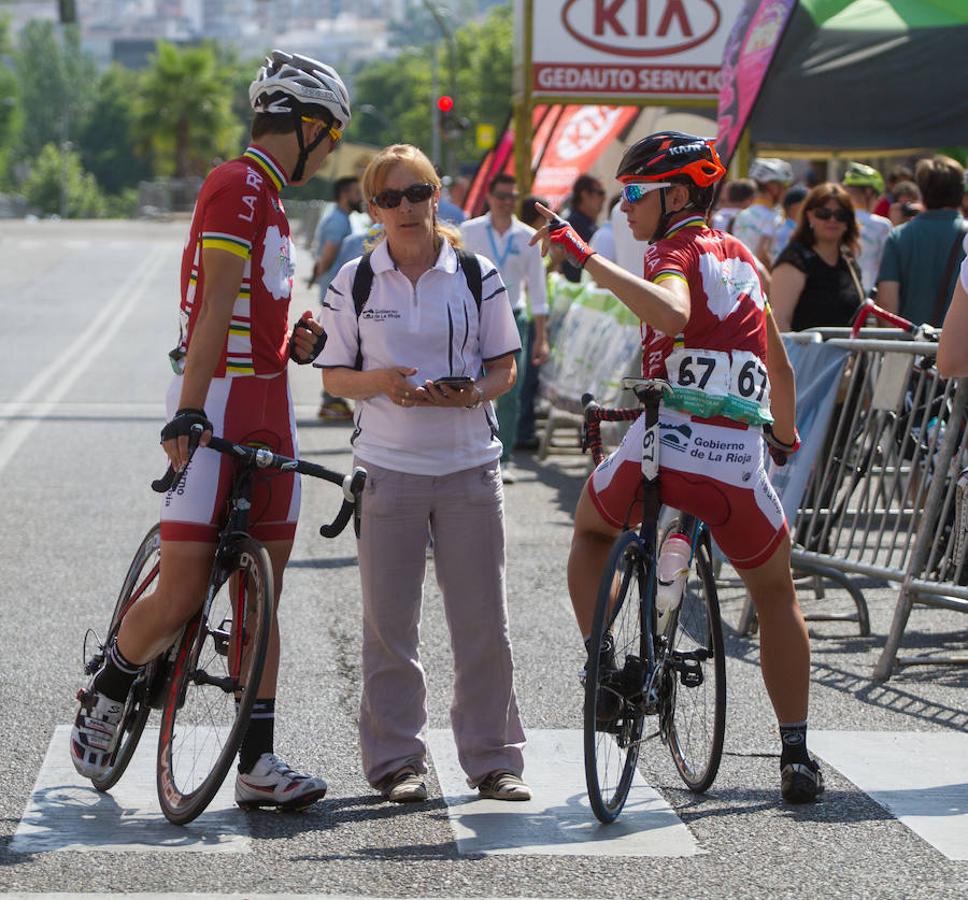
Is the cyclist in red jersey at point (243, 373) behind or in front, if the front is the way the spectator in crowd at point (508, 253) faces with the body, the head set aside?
in front

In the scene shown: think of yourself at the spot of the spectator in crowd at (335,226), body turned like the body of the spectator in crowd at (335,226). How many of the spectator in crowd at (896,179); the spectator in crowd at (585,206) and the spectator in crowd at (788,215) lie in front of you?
3

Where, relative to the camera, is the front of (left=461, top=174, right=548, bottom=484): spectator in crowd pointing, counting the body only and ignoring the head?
toward the camera

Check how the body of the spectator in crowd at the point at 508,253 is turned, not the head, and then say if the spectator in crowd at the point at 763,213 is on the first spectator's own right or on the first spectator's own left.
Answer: on the first spectator's own left

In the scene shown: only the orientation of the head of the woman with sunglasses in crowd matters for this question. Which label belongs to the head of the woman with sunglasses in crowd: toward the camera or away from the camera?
toward the camera

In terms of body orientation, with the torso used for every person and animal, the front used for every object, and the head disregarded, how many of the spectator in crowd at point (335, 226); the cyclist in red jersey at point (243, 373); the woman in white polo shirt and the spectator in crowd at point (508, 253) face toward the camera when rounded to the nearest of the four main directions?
2

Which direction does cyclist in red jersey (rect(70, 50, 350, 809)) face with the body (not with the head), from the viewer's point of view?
to the viewer's right

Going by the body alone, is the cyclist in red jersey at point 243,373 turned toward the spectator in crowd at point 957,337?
yes

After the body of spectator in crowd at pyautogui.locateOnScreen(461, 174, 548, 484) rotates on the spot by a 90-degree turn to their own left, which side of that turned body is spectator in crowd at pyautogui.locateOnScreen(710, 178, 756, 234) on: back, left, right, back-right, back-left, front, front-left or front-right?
front-left

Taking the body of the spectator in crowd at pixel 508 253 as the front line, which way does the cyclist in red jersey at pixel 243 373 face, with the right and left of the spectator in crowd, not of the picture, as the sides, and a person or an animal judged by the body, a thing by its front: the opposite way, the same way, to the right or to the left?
to the left

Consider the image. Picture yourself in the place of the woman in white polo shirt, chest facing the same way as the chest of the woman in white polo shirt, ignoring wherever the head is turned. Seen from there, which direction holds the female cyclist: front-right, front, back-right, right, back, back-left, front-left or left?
left

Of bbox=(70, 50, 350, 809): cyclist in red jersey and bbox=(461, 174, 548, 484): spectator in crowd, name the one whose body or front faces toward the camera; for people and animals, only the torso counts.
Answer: the spectator in crowd

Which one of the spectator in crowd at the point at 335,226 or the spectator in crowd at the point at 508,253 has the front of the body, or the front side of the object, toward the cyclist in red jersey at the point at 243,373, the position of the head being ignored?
the spectator in crowd at the point at 508,253

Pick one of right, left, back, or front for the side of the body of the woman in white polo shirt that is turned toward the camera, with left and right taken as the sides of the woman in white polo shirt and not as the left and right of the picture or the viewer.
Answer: front

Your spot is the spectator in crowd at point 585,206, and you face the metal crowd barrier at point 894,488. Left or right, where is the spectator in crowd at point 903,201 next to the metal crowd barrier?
left

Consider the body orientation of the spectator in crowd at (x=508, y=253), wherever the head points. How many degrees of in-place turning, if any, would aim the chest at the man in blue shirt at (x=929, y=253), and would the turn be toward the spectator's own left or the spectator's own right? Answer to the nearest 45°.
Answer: approximately 45° to the spectator's own left

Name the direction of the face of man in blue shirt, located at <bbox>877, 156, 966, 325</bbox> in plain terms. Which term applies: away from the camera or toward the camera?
away from the camera
